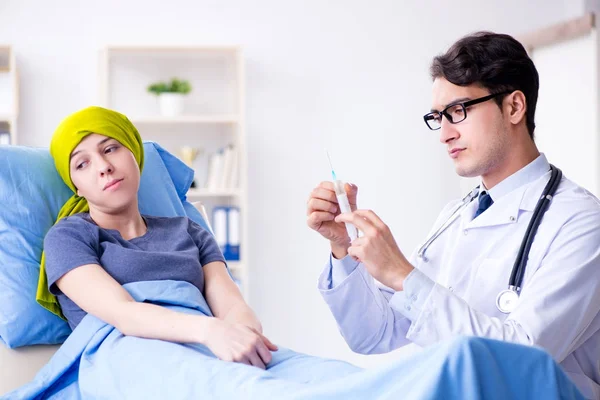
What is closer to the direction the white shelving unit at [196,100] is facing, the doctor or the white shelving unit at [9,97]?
the doctor

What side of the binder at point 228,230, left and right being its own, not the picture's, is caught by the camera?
front

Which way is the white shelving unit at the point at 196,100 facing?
toward the camera

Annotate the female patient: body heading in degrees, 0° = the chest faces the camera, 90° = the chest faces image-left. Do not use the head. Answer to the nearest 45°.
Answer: approximately 315°

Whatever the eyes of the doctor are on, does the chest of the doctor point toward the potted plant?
no

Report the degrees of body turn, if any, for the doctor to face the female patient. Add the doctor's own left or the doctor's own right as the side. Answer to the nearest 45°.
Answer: approximately 45° to the doctor's own right

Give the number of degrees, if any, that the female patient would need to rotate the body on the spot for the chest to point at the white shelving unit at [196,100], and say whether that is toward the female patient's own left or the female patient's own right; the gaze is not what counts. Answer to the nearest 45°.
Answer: approximately 135° to the female patient's own left

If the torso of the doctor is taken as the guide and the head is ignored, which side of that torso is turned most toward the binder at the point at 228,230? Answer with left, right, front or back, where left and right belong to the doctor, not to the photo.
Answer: right

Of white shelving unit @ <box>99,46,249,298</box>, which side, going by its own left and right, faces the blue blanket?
front

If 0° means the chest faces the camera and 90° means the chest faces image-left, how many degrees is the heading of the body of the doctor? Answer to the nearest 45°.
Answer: approximately 45°

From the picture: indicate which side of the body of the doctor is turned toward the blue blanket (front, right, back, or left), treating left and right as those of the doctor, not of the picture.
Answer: front

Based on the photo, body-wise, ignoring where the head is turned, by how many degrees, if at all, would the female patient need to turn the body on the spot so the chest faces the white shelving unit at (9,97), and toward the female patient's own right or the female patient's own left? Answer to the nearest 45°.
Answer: approximately 135° to the female patient's own left

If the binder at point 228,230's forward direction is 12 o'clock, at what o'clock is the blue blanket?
The blue blanket is roughly at 12 o'clock from the binder.

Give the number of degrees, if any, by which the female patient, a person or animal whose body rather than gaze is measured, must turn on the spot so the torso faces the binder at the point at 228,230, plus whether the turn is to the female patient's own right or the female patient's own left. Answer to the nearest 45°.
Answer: approximately 135° to the female patient's own left

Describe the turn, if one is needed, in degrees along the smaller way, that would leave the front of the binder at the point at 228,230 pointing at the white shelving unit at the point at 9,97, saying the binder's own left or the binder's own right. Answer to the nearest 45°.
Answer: approximately 90° to the binder's own right

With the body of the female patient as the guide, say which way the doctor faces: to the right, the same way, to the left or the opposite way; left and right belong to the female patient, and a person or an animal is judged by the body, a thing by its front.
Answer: to the right
